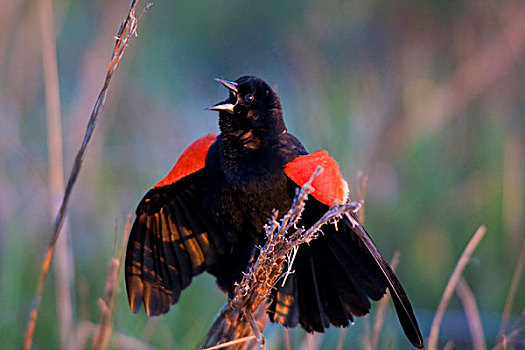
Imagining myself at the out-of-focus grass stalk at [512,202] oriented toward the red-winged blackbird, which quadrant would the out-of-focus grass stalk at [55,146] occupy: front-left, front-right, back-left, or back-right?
front-right

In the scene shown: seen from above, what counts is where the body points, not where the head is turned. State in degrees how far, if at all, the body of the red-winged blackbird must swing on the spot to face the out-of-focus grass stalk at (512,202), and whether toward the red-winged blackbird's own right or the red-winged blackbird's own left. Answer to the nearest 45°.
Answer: approximately 180°

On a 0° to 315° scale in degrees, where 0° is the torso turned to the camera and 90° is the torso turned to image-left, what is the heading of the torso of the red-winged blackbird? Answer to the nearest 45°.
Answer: approximately 45°

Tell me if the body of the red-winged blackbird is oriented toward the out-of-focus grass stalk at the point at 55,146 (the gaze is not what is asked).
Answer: no

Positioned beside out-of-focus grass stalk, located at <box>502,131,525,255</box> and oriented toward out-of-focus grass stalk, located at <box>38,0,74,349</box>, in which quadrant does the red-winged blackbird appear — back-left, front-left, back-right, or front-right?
front-left
